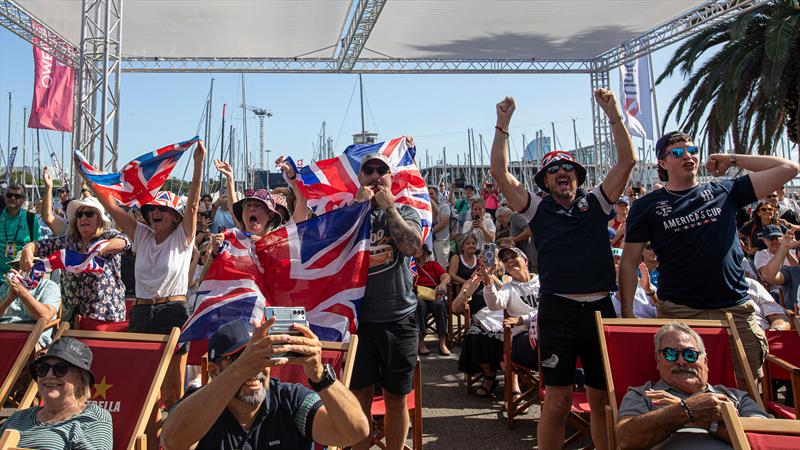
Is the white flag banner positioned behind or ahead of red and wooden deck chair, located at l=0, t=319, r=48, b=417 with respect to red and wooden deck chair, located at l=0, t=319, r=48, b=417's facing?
behind

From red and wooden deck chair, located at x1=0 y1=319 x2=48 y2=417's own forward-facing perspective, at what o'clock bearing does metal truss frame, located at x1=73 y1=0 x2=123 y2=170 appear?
The metal truss frame is roughly at 5 o'clock from the red and wooden deck chair.

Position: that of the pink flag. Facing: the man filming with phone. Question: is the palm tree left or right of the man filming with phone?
left

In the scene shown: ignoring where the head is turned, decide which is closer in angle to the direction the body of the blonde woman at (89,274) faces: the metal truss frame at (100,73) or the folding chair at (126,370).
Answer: the folding chair

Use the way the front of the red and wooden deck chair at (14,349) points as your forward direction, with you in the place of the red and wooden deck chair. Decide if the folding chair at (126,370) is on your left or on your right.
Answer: on your left

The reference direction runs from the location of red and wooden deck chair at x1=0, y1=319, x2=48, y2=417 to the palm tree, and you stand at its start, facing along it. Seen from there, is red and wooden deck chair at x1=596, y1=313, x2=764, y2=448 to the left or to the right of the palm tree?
right

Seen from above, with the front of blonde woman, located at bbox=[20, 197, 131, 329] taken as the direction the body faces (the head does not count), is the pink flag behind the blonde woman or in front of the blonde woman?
behind

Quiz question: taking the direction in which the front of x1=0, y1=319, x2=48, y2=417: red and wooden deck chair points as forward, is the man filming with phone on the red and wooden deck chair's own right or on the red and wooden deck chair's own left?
on the red and wooden deck chair's own left

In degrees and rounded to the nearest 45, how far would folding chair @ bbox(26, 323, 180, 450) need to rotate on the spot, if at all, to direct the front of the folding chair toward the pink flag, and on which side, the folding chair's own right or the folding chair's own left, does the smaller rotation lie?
approximately 135° to the folding chair's own right

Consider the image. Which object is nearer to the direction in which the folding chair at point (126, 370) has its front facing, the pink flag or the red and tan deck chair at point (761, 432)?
the red and tan deck chair
